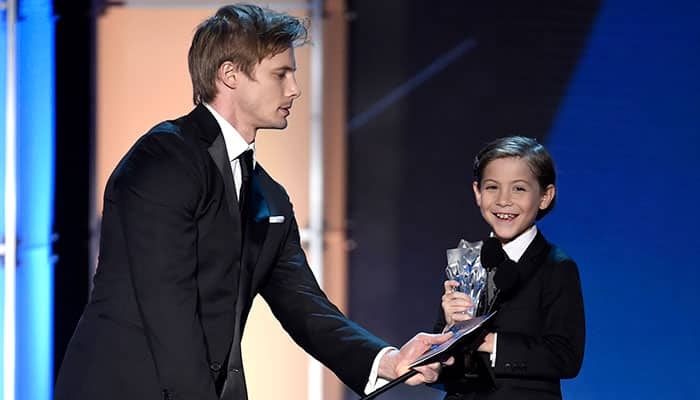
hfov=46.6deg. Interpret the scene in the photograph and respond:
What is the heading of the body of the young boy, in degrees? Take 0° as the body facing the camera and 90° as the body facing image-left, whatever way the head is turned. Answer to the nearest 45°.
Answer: approximately 45°

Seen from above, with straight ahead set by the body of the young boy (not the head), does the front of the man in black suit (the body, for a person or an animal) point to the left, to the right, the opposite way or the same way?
to the left

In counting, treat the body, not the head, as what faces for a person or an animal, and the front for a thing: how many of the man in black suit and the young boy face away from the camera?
0

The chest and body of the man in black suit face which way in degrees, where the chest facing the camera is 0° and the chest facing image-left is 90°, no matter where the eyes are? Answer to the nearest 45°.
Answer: approximately 315°

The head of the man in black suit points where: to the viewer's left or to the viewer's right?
to the viewer's right

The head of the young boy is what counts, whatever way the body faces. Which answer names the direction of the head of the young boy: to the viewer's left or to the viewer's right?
to the viewer's left

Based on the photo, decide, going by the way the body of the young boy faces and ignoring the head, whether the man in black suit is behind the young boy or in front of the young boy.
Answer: in front

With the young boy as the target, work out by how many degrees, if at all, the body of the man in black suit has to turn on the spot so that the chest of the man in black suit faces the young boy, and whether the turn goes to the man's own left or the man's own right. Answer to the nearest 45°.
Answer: approximately 45° to the man's own left
